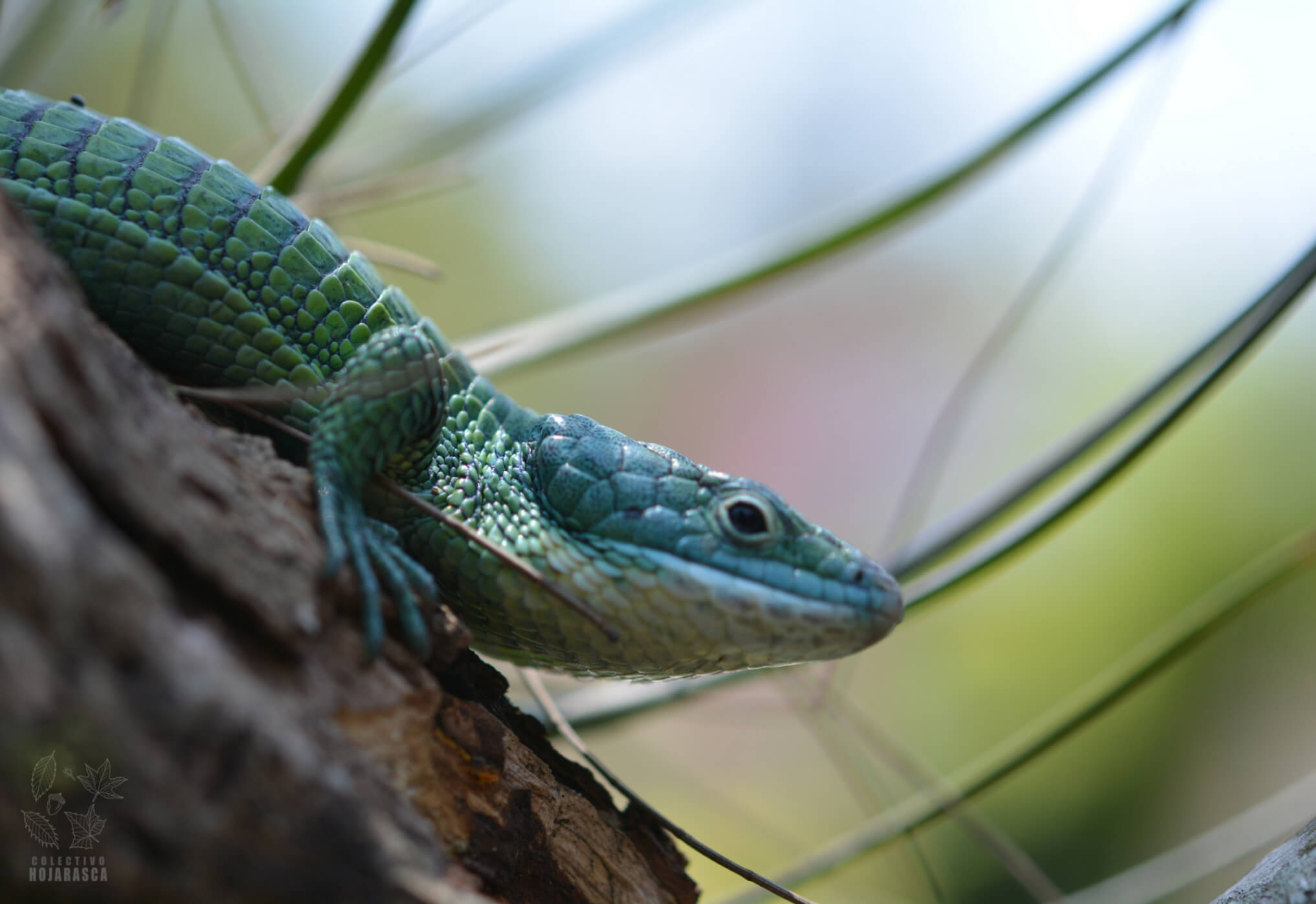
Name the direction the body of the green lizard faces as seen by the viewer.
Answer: to the viewer's right
